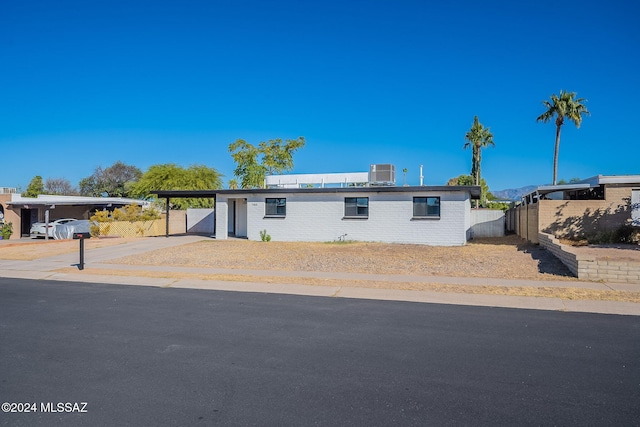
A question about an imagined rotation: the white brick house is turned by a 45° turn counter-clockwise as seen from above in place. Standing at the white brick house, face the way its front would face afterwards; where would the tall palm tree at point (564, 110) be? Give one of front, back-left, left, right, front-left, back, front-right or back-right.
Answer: left

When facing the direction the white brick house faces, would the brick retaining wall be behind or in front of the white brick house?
in front

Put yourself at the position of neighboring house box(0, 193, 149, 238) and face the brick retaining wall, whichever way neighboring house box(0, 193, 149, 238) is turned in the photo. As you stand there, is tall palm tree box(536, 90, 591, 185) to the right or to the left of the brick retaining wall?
left

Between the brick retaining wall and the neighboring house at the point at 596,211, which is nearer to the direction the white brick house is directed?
the brick retaining wall

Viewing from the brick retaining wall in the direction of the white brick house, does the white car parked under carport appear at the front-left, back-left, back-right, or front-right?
front-left

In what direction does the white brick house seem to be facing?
toward the camera

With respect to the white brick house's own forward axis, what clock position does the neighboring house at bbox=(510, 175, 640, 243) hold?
The neighboring house is roughly at 10 o'clock from the white brick house.

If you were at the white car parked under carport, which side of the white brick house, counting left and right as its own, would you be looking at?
right
